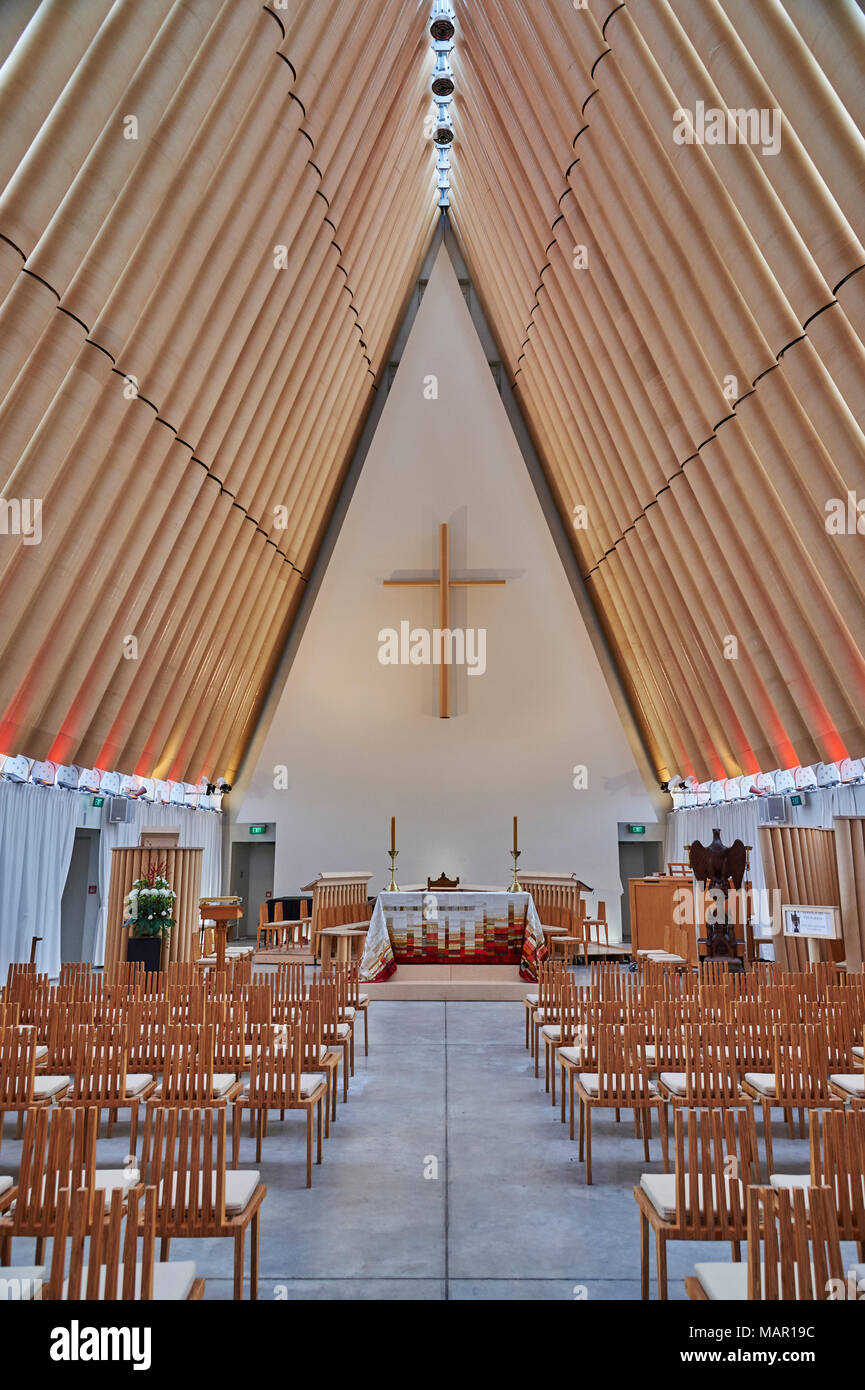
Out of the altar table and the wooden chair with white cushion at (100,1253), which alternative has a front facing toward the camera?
the altar table

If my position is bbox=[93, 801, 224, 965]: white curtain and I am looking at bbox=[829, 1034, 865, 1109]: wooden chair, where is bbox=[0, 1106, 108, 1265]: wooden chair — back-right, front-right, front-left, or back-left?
front-right

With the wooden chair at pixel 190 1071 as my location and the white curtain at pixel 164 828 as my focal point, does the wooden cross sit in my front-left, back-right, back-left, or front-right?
front-right

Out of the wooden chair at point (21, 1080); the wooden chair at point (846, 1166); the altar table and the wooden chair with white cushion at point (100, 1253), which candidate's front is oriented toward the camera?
the altar table

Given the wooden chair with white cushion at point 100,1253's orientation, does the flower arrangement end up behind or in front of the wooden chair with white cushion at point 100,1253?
in front

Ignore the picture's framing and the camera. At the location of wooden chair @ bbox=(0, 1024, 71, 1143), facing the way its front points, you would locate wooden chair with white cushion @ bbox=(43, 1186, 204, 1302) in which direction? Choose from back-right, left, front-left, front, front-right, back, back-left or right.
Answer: back-right

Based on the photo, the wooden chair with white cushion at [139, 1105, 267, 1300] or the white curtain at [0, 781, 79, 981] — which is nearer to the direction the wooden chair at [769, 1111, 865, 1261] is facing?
the white curtain

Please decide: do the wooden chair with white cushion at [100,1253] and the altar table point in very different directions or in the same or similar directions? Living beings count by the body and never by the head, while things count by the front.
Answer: very different directions

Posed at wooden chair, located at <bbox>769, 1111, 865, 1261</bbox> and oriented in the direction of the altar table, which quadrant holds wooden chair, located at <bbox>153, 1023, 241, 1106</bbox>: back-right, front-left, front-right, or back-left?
front-left

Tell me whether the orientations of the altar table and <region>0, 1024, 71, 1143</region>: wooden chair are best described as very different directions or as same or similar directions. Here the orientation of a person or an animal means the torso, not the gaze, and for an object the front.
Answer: very different directions

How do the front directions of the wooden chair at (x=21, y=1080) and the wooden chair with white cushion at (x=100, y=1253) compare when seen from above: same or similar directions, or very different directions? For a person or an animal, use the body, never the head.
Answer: same or similar directions

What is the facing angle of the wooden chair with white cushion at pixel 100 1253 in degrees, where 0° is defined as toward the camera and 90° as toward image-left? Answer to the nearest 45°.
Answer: approximately 225°

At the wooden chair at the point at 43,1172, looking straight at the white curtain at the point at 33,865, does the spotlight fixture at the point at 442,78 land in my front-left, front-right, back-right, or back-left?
front-right

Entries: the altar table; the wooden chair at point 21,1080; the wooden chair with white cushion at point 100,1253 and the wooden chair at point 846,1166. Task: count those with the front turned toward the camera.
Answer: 1

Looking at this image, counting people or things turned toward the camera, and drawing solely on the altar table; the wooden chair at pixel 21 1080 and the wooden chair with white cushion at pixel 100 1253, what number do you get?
1

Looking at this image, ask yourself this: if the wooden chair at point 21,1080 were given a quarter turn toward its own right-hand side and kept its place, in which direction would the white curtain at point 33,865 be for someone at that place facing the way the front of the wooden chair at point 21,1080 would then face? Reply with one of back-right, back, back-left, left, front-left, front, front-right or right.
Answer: back-left

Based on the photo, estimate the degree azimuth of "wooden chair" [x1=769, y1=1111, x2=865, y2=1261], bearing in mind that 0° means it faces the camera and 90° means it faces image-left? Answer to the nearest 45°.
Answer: approximately 135°

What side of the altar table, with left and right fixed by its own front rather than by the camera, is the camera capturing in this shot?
front
